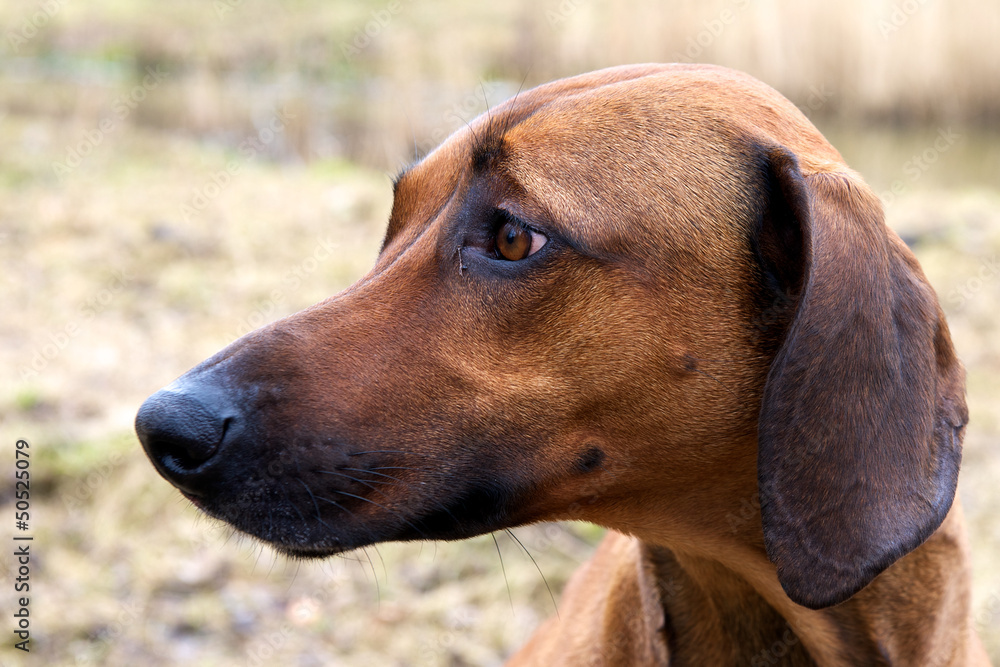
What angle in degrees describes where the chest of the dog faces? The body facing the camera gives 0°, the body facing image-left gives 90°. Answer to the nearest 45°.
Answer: approximately 90°
